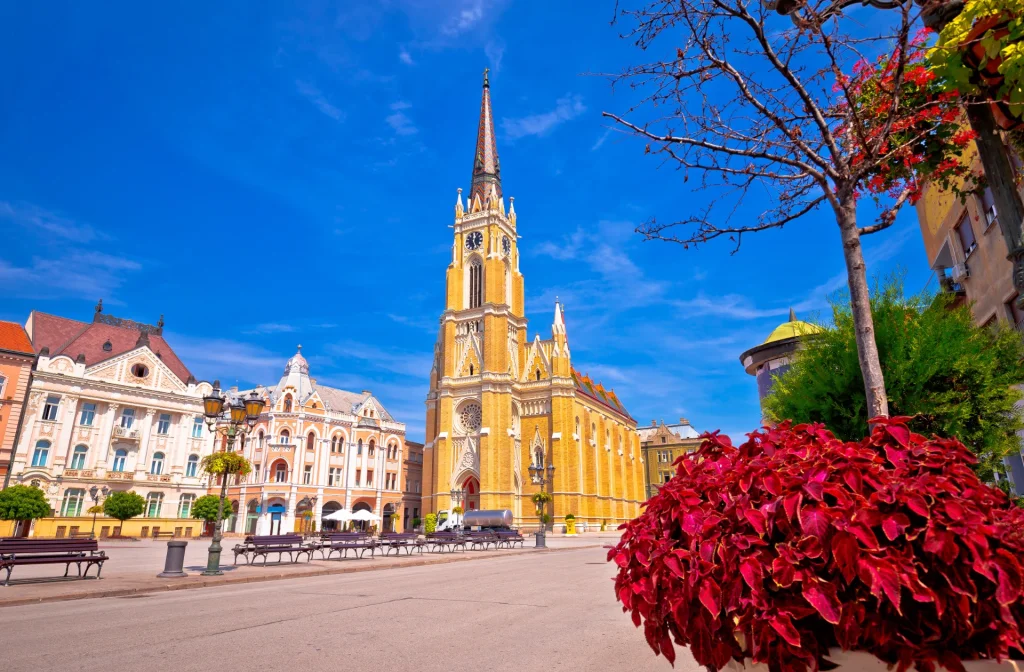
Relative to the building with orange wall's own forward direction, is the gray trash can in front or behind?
in front

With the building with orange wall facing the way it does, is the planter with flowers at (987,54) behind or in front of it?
in front

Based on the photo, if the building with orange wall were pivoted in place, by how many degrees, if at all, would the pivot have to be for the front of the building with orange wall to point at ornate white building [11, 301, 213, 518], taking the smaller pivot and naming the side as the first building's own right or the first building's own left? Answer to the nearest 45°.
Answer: approximately 90° to the first building's own left

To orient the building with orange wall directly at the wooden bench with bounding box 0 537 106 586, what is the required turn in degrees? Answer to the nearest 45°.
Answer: approximately 45° to its right

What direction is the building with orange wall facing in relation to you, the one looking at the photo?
facing the viewer and to the right of the viewer

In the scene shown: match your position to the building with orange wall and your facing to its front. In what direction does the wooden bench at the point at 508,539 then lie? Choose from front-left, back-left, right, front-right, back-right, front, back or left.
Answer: front

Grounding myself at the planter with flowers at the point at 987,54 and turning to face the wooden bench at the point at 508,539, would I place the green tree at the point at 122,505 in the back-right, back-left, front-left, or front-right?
front-left
